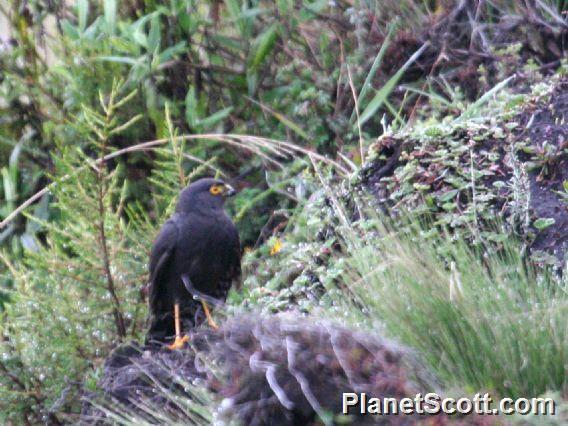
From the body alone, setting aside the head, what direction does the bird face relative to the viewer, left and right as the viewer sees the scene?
facing the viewer and to the right of the viewer
